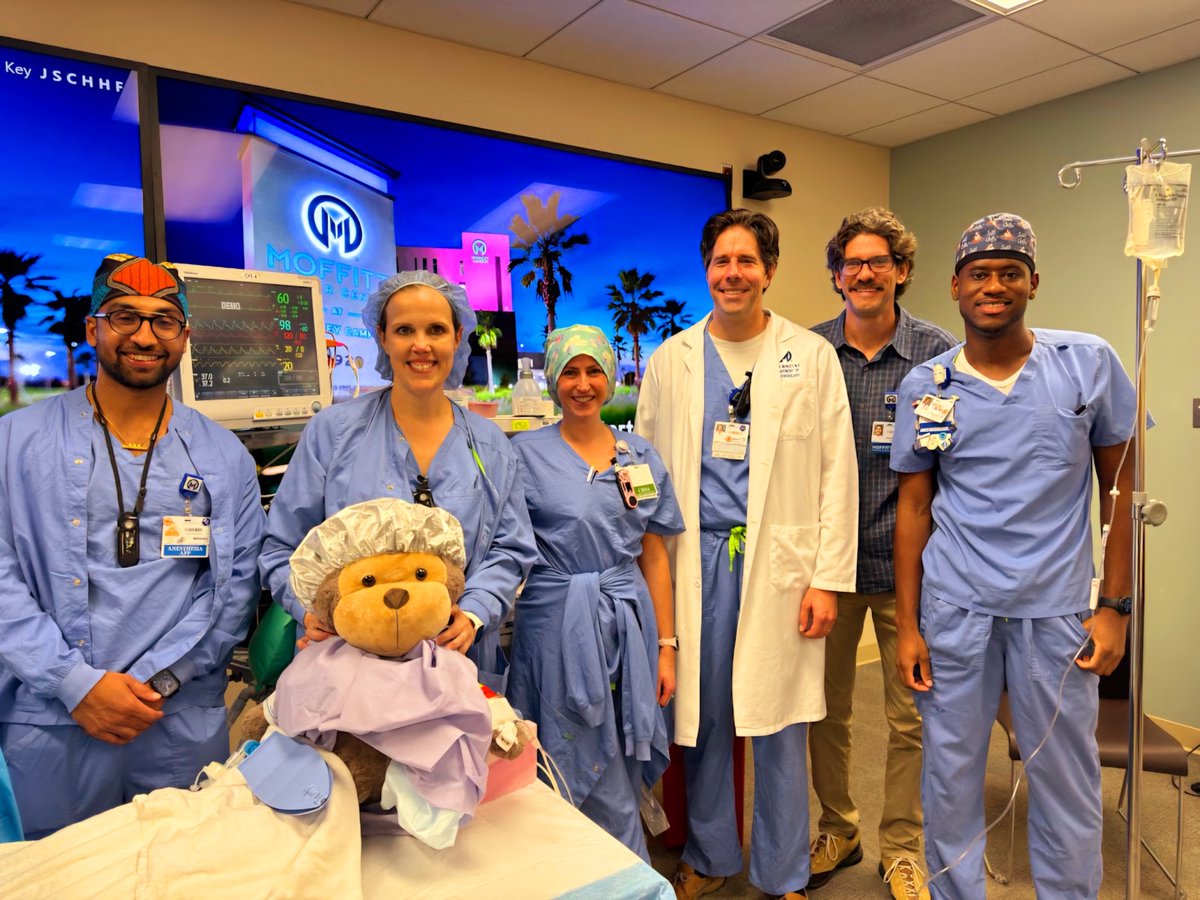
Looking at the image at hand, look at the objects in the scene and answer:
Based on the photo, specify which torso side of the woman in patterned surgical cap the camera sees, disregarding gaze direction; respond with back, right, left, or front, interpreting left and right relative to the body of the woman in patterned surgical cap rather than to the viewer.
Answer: front

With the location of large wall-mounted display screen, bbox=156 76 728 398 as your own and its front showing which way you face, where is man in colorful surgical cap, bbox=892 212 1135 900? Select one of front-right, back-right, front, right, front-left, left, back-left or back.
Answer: front

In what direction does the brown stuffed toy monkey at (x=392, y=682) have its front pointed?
toward the camera

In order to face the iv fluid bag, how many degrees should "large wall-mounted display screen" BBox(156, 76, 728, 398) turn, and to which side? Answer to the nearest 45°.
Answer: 0° — it already faces it

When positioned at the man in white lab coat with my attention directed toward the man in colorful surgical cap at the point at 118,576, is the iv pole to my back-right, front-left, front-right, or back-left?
back-left

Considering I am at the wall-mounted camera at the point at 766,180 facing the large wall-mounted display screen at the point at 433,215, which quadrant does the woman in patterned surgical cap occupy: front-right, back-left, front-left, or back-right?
front-left

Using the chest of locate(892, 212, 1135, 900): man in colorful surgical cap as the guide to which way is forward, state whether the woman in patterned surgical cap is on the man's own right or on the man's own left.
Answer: on the man's own right

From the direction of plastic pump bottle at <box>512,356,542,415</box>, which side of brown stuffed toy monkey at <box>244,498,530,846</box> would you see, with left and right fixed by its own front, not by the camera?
back

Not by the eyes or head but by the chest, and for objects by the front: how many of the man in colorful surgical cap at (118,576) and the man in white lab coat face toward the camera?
2

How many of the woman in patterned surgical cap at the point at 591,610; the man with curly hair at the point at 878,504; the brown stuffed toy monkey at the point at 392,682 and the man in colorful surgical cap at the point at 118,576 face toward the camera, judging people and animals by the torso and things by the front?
4

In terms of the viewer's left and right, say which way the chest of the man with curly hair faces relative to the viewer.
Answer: facing the viewer

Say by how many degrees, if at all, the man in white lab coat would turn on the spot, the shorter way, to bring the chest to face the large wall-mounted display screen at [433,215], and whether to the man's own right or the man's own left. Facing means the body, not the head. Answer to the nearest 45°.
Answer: approximately 135° to the man's own right

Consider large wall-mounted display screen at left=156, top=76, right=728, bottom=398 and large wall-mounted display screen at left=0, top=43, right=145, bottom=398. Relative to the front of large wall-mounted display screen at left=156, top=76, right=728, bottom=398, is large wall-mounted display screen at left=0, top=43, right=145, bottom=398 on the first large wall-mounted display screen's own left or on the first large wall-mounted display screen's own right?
on the first large wall-mounted display screen's own right

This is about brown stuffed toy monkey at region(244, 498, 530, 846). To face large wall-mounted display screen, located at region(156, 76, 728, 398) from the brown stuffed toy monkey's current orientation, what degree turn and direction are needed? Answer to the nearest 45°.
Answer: approximately 180°

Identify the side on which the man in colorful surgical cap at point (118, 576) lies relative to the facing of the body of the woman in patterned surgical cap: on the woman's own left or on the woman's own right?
on the woman's own right
